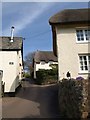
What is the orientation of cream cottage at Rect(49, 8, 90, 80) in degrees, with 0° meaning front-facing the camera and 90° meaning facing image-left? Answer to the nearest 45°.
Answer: approximately 0°

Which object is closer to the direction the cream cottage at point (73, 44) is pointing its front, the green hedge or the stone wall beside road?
the stone wall beside road

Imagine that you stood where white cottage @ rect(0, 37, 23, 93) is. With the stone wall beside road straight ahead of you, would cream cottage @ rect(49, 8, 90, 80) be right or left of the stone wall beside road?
left

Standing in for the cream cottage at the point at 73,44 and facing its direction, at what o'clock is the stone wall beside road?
The stone wall beside road is roughly at 12 o'clock from the cream cottage.

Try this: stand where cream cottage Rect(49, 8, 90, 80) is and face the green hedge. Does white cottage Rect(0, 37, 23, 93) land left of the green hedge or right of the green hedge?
left
